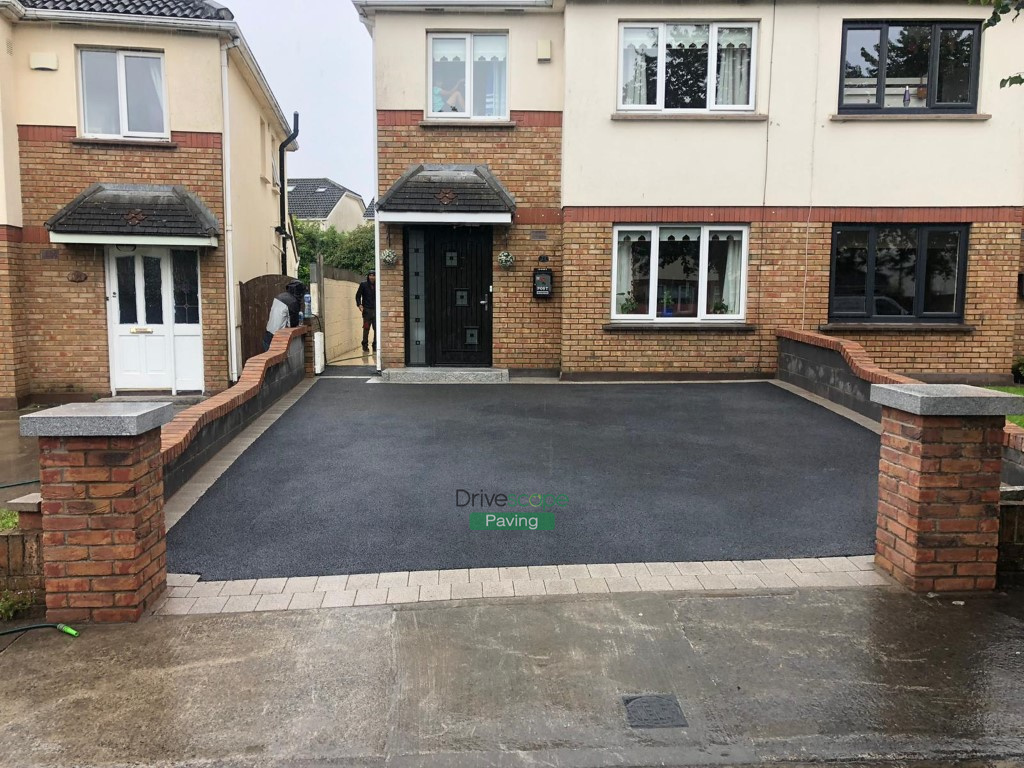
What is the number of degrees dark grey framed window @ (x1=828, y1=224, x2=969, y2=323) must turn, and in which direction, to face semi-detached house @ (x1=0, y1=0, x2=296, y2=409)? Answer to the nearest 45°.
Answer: approximately 45° to its right

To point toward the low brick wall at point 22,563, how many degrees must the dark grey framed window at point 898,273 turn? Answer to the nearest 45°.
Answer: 0° — it already faces it

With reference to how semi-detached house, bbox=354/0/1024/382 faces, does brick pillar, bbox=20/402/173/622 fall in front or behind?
in front

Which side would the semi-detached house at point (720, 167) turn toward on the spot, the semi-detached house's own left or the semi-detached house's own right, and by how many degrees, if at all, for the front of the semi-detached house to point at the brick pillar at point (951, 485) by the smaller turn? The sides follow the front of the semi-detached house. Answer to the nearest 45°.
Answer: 0° — it already faces it

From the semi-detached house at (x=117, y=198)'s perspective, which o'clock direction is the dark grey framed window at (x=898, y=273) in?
The dark grey framed window is roughly at 10 o'clock from the semi-detached house.

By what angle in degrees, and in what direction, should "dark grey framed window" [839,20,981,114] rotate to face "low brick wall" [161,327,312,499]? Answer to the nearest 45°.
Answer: approximately 45° to its right

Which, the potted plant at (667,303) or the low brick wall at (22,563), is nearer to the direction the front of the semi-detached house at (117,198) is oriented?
the low brick wall

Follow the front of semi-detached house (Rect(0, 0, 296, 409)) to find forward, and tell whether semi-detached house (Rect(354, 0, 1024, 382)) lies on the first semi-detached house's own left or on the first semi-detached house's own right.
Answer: on the first semi-detached house's own left

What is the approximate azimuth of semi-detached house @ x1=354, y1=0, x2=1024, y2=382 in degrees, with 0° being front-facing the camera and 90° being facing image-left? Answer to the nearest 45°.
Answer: approximately 0°

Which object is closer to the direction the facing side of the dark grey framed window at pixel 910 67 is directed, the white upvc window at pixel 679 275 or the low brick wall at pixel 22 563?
the low brick wall

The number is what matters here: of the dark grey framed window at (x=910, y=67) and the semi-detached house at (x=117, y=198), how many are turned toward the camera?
2

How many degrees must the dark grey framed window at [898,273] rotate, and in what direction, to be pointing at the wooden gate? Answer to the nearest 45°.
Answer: approximately 90° to its right
